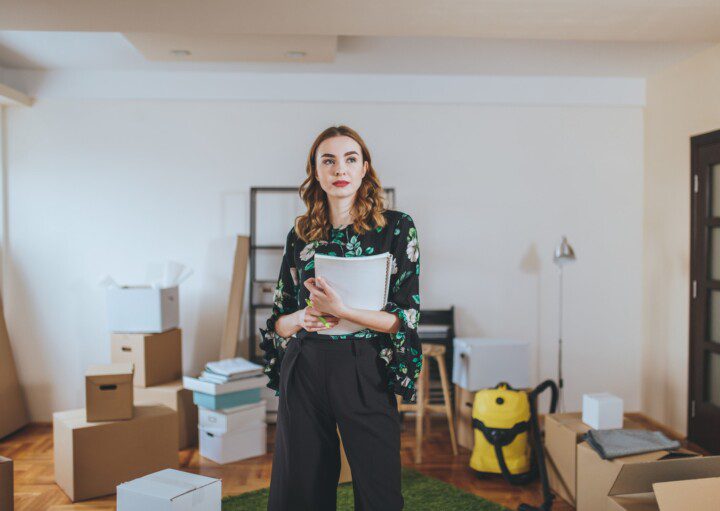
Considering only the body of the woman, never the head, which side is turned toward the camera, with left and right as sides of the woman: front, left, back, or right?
front

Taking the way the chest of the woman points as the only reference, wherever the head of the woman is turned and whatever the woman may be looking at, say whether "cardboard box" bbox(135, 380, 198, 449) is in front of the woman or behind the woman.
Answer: behind

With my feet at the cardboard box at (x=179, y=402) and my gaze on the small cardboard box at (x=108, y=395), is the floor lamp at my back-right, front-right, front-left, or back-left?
back-left

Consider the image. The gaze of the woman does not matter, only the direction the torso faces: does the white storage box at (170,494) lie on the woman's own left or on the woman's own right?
on the woman's own right

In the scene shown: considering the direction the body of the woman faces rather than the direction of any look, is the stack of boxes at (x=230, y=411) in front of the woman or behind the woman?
behind

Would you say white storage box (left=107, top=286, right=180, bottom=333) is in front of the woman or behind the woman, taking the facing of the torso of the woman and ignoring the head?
behind

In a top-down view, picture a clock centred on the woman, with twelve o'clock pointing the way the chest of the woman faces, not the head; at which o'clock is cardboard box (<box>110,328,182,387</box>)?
The cardboard box is roughly at 5 o'clock from the woman.

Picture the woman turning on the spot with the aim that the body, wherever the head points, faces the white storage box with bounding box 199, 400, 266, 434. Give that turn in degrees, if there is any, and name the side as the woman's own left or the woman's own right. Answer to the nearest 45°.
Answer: approximately 180°

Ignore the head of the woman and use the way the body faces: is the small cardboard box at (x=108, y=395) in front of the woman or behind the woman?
behind

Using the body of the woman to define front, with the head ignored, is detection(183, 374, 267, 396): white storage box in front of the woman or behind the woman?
behind

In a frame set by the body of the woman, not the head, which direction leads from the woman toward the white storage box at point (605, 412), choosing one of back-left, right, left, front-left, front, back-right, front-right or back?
back-left

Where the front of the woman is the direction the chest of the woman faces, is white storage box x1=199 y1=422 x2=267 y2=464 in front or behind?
behind
